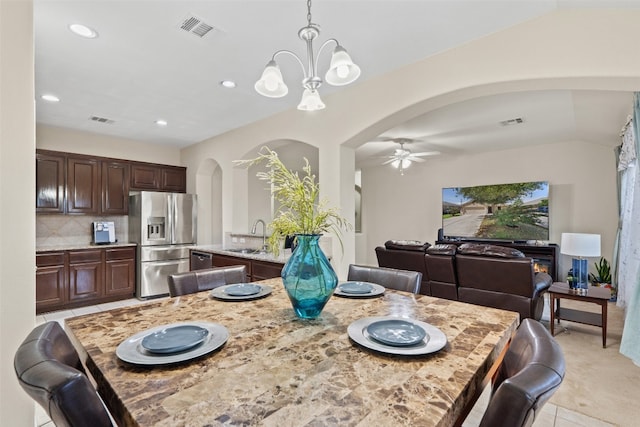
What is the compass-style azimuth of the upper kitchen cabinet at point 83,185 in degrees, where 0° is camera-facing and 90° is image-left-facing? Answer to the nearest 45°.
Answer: approximately 0°

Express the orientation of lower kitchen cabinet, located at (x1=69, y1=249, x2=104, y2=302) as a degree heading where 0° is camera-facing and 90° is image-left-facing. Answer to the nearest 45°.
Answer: approximately 0°

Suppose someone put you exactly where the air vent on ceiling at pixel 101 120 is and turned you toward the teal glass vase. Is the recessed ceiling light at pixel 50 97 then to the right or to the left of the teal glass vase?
right

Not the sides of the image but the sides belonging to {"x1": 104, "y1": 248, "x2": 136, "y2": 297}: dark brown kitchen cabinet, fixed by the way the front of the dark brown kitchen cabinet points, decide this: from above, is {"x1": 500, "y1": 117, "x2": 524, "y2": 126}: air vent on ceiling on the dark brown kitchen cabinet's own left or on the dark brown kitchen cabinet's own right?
on the dark brown kitchen cabinet's own left

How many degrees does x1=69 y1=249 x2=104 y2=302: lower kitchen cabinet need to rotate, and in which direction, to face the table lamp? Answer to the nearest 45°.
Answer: approximately 45° to its left
